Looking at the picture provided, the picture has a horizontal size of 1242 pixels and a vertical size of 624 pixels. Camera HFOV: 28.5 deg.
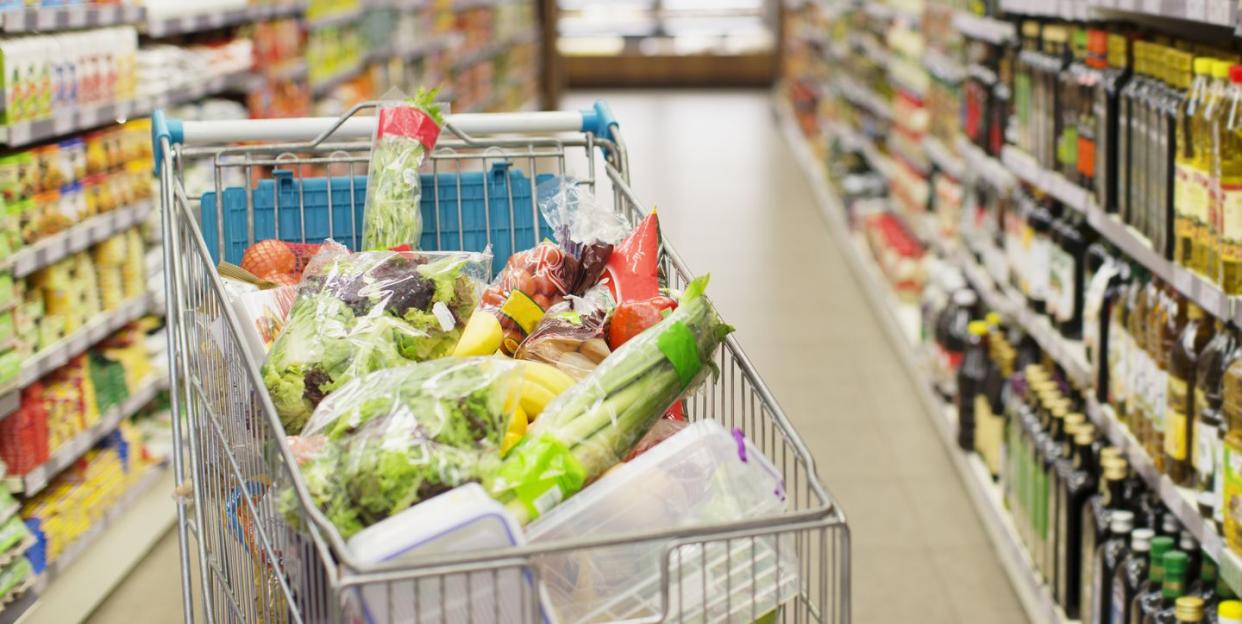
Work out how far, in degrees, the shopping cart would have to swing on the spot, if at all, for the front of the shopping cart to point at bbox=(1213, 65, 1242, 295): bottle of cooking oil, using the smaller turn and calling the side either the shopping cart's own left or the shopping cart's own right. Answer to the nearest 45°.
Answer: approximately 90° to the shopping cart's own left

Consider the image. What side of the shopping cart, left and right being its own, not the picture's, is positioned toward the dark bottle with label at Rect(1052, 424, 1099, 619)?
left

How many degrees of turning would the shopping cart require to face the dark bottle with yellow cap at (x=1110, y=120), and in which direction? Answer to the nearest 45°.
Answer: approximately 90° to its left

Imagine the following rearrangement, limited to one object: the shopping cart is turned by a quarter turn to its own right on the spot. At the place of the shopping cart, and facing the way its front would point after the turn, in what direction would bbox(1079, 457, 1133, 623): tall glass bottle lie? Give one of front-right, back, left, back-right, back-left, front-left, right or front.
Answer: back

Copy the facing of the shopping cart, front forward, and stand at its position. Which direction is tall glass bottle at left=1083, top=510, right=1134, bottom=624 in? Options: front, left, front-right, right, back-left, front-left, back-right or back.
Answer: left

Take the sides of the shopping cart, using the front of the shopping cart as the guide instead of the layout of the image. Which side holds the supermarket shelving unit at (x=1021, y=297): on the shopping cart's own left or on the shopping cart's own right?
on the shopping cart's own left
